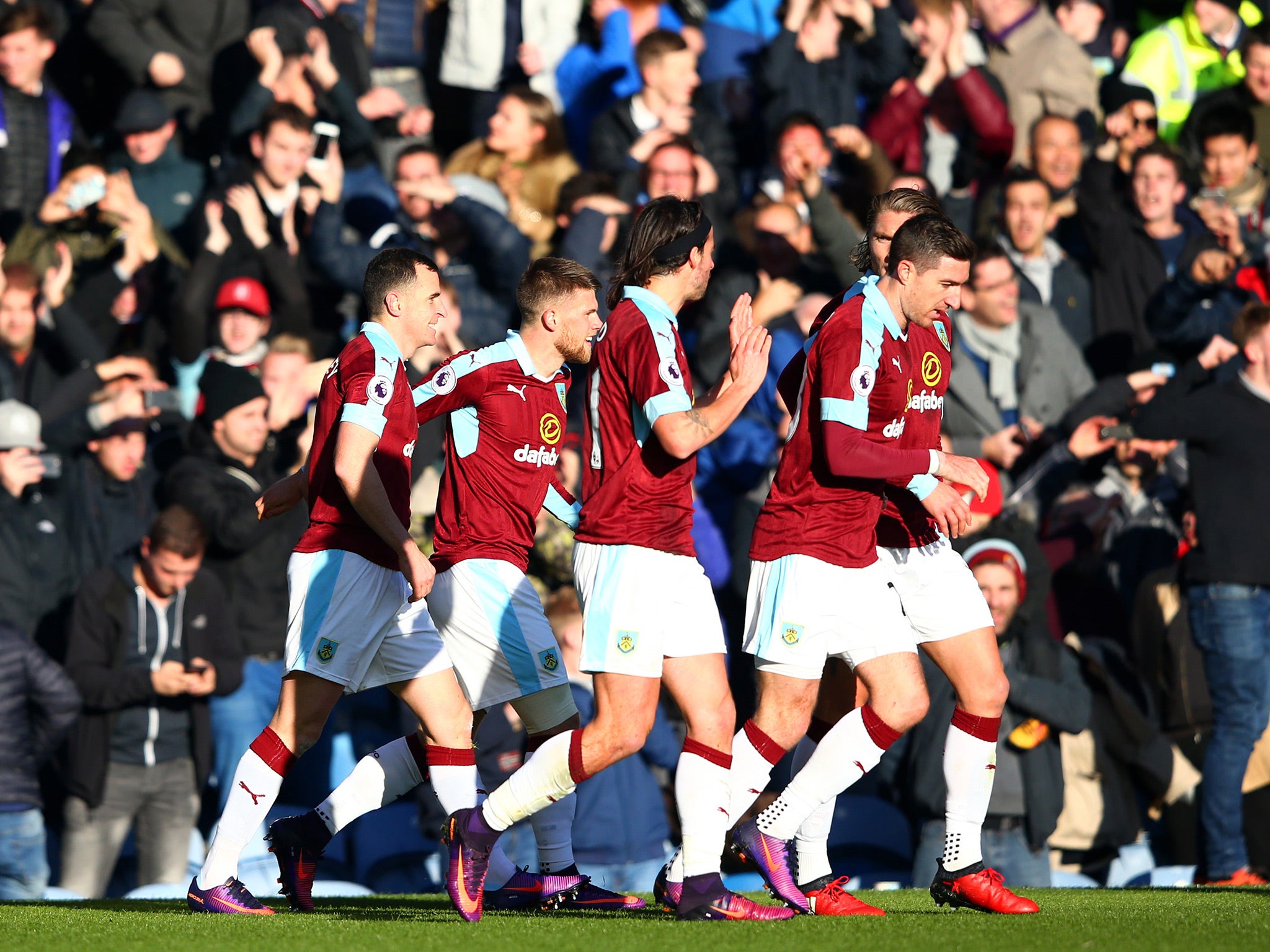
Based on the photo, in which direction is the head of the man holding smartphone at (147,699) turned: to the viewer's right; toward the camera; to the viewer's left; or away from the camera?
toward the camera

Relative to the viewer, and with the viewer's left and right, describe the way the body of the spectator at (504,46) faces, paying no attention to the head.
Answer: facing the viewer

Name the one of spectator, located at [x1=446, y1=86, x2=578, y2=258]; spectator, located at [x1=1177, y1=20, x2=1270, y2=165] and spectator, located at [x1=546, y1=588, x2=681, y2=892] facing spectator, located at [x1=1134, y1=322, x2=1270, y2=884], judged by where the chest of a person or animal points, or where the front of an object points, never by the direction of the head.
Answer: spectator, located at [x1=1177, y1=20, x2=1270, y2=165]

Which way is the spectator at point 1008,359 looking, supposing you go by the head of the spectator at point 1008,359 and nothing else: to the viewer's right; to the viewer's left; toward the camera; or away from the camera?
toward the camera

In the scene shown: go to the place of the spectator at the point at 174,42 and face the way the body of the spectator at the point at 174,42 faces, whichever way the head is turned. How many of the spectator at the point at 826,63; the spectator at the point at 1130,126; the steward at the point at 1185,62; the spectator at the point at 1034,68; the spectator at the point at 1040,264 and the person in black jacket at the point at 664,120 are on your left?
6

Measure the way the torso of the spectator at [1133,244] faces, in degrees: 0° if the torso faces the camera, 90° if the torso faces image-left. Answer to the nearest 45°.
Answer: approximately 0°

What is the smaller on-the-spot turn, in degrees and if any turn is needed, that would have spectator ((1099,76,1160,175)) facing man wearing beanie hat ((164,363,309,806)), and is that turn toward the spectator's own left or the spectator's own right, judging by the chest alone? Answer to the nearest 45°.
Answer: approximately 90° to the spectator's own right

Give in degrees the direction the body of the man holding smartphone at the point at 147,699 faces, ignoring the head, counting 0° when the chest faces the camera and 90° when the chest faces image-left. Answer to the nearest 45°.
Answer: approximately 0°

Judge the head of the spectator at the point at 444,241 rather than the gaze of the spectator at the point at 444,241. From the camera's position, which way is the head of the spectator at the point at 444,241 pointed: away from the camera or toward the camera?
toward the camera

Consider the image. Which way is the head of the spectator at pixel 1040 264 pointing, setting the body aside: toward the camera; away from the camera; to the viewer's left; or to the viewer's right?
toward the camera

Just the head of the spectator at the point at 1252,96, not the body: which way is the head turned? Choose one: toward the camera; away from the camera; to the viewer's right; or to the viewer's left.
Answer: toward the camera

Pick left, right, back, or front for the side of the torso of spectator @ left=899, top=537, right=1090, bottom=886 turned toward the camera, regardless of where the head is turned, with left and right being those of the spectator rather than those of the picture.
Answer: front

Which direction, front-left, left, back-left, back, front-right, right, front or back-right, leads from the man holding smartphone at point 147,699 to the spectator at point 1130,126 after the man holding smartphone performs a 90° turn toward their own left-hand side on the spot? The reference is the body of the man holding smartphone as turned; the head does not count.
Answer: front

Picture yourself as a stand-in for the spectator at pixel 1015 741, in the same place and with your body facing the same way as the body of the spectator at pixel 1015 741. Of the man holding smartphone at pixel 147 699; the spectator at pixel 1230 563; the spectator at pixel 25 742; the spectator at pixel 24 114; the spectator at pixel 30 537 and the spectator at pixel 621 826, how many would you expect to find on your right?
5

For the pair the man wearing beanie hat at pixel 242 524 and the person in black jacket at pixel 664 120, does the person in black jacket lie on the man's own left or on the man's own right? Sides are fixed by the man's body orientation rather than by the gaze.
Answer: on the man's own left
